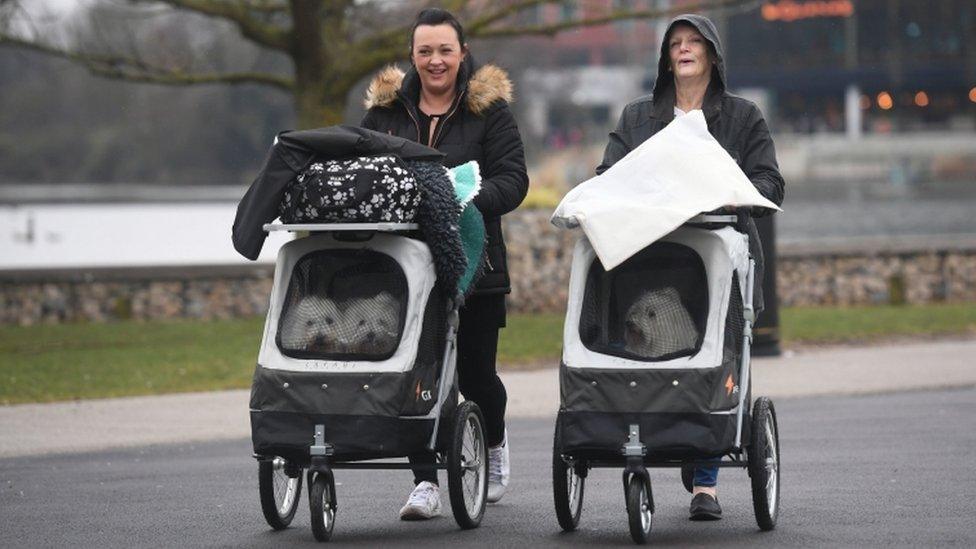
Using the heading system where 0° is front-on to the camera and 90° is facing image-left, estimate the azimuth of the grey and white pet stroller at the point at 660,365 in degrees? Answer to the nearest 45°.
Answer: approximately 0°

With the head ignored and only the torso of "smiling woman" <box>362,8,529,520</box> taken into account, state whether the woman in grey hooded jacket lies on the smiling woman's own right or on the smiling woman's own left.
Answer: on the smiling woman's own left

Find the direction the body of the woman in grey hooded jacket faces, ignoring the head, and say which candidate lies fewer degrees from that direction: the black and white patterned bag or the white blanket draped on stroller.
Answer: the white blanket draped on stroller

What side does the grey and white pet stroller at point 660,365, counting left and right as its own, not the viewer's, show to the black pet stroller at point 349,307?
right

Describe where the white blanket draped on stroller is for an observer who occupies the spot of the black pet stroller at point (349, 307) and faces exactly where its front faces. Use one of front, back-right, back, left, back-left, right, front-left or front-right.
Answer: left

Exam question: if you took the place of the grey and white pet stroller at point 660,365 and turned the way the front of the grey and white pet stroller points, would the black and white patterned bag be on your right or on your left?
on your right

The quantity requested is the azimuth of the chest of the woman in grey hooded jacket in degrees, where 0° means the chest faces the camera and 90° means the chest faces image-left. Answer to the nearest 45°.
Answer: approximately 0°
